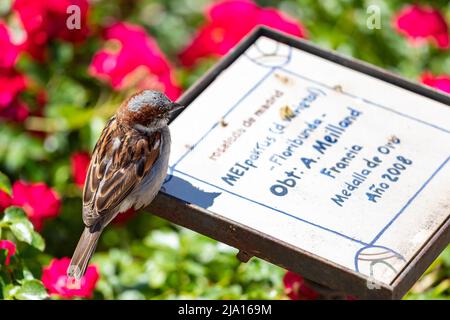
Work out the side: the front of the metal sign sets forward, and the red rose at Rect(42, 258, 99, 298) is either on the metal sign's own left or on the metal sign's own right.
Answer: on the metal sign's own right

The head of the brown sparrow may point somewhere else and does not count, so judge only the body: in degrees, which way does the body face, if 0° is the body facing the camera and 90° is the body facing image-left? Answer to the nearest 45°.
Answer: approximately 225°

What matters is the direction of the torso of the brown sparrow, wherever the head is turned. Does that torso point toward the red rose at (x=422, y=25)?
yes

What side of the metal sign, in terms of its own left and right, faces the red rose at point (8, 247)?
right

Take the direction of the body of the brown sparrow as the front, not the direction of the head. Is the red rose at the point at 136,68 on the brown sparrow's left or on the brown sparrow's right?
on the brown sparrow's left

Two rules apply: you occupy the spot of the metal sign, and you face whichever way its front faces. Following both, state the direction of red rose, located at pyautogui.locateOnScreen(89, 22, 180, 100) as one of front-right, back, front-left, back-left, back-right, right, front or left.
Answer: back
